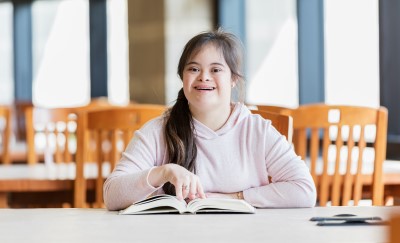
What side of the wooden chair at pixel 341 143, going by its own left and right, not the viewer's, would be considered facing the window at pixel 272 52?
front

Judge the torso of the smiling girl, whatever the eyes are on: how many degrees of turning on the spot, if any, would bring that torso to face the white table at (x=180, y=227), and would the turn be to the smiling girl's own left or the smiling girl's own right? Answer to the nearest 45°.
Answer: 0° — they already face it

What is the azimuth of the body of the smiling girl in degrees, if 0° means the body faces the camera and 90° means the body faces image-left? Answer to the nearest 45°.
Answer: approximately 0°

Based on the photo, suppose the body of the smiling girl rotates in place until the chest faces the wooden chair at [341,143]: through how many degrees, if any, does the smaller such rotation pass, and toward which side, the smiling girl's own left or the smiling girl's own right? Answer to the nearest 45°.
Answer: approximately 135° to the smiling girl's own left

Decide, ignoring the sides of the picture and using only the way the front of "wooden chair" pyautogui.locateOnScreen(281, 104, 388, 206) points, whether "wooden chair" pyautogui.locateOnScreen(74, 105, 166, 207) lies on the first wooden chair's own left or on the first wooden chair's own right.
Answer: on the first wooden chair's own left

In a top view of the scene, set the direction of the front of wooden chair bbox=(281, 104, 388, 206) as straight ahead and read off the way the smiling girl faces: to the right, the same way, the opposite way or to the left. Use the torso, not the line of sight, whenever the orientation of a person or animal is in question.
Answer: the opposite way

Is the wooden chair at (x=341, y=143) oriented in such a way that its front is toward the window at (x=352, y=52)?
yes

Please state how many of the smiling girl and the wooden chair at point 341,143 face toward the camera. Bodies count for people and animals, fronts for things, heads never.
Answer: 1

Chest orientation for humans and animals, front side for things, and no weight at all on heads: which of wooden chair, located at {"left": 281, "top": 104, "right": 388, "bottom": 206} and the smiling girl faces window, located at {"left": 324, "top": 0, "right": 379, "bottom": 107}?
the wooden chair

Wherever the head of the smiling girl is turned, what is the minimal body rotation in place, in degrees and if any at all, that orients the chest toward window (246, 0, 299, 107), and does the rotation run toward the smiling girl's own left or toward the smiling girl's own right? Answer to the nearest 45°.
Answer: approximately 180°

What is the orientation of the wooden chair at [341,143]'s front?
away from the camera

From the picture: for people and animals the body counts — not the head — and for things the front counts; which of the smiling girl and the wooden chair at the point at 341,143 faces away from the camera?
the wooden chair

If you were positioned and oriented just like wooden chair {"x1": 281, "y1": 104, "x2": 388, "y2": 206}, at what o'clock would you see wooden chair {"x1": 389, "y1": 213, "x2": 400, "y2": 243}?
wooden chair {"x1": 389, "y1": 213, "x2": 400, "y2": 243} is roughly at 6 o'clock from wooden chair {"x1": 281, "y1": 104, "x2": 388, "y2": 206}.

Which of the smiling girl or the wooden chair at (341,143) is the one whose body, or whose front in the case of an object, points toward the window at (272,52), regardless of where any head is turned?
the wooden chair

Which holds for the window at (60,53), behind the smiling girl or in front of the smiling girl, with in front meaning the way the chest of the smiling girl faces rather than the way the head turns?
behind
